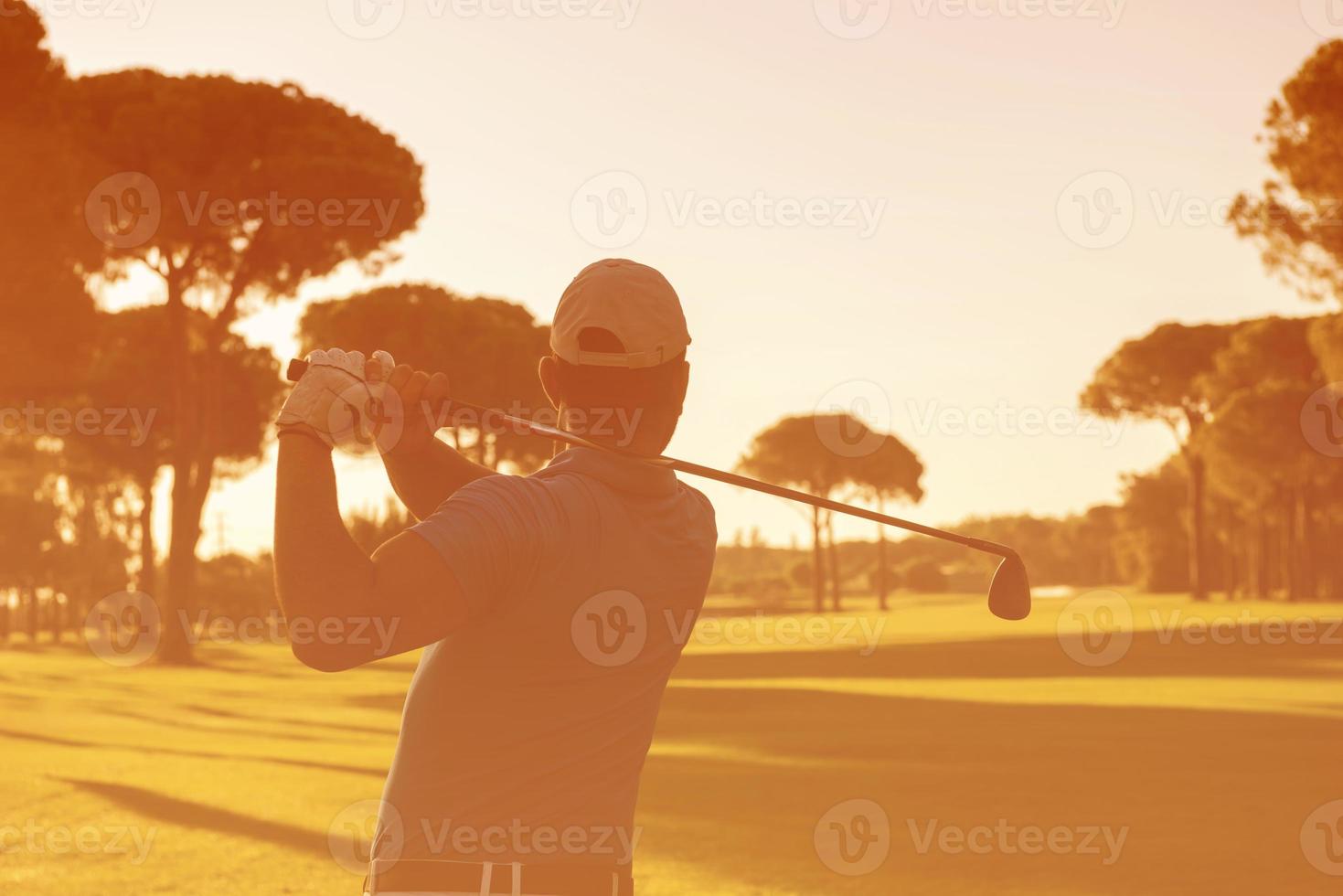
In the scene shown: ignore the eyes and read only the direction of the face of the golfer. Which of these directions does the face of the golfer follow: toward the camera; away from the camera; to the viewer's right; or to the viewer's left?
away from the camera

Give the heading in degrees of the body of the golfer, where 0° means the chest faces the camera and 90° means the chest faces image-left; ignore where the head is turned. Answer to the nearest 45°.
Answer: approximately 180°
